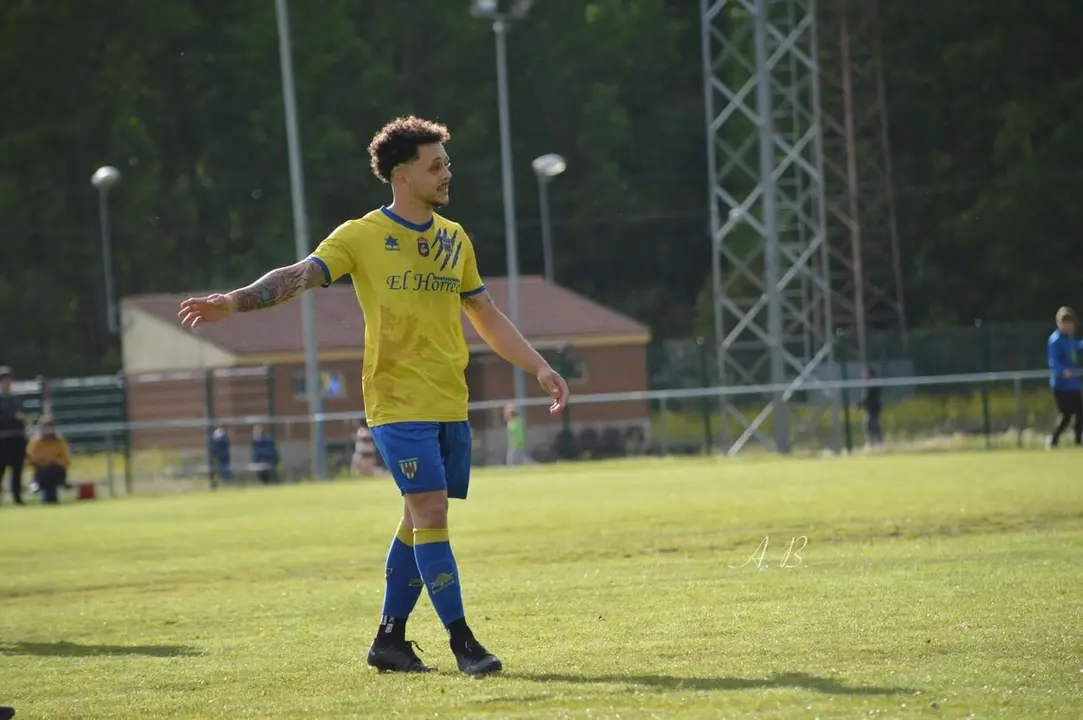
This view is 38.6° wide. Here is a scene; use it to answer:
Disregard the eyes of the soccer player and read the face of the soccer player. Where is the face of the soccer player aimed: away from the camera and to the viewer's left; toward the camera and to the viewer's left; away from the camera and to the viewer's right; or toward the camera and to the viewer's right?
toward the camera and to the viewer's right

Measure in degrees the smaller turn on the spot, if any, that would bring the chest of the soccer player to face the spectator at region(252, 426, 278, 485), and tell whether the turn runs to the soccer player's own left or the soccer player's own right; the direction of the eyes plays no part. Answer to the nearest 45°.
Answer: approximately 135° to the soccer player's own left

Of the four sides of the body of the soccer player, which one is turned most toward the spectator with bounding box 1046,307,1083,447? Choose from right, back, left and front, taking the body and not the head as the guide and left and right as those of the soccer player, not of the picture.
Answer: left

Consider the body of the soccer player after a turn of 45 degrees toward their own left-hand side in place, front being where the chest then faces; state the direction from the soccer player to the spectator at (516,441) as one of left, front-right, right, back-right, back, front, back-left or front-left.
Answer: left

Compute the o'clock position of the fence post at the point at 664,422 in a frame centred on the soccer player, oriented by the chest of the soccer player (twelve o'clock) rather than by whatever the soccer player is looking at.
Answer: The fence post is roughly at 8 o'clock from the soccer player.

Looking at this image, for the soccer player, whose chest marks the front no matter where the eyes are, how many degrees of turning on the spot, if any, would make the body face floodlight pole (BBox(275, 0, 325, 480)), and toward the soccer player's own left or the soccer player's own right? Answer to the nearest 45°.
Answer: approximately 135° to the soccer player's own left

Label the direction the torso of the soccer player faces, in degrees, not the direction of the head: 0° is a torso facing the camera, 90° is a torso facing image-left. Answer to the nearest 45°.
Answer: approximately 315°

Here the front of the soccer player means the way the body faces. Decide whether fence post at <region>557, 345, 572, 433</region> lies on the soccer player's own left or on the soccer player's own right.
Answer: on the soccer player's own left

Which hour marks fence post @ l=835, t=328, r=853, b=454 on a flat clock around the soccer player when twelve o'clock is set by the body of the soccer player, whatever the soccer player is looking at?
The fence post is roughly at 8 o'clock from the soccer player.

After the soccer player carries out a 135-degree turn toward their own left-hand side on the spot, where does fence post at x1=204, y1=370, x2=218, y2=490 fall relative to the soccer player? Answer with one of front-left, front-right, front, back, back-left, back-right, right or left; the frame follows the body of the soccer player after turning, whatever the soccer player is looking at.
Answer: front
